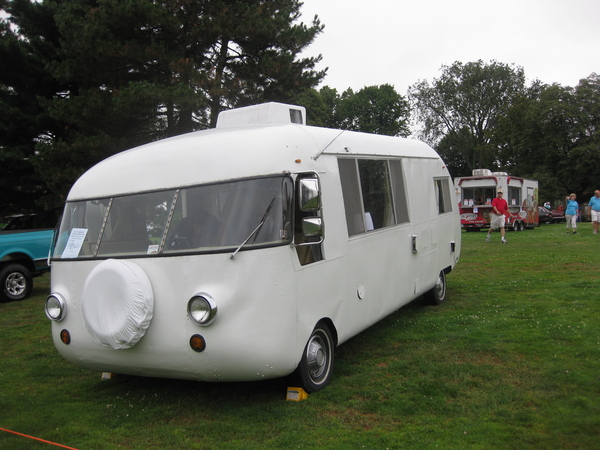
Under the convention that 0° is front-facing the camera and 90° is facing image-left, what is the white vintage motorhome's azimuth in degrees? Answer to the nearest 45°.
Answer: approximately 45°

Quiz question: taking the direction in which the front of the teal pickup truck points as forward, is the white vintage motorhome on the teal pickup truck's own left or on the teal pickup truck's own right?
on the teal pickup truck's own left

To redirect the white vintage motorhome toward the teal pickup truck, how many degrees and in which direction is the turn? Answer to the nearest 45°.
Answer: approximately 90° to its right

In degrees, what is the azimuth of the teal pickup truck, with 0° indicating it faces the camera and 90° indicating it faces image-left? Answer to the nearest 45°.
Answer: approximately 90°
